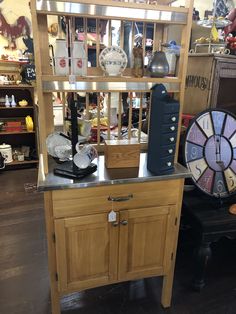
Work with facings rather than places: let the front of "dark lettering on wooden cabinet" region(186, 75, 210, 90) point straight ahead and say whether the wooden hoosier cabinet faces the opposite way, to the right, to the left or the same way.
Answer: the same way

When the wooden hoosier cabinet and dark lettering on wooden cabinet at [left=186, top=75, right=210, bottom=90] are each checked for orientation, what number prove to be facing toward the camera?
2

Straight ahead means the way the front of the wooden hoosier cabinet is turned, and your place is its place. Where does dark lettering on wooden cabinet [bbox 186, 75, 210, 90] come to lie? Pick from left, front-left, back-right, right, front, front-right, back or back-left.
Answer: back-left

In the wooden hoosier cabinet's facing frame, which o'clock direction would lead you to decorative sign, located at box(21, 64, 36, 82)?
The decorative sign is roughly at 5 o'clock from the wooden hoosier cabinet.

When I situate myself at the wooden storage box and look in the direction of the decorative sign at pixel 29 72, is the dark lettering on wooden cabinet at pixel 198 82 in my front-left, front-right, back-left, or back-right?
front-right

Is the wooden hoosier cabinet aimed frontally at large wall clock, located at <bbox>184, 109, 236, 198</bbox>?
no

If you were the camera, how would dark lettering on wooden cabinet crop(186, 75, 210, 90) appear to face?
facing the viewer

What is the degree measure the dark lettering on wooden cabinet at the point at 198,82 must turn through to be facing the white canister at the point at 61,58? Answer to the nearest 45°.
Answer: approximately 45° to its right

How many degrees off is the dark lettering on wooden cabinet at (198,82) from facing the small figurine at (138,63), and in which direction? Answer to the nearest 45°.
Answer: approximately 45° to its right
